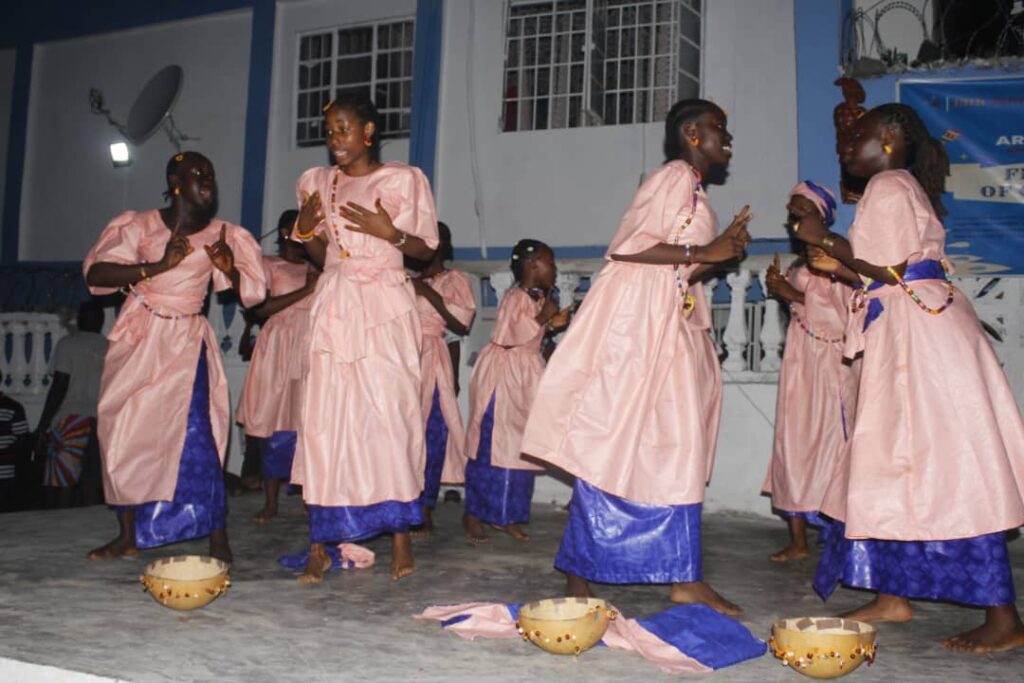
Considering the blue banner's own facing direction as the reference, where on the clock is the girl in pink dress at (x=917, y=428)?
The girl in pink dress is roughly at 12 o'clock from the blue banner.

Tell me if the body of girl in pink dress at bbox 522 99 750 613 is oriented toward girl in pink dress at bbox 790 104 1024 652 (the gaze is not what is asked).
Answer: yes

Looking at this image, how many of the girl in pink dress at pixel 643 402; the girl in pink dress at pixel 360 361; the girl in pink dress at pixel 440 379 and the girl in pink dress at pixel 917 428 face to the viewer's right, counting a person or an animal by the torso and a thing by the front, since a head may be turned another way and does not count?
1

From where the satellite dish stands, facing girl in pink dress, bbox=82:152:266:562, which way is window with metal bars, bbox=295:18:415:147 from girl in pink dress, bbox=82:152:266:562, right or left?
left

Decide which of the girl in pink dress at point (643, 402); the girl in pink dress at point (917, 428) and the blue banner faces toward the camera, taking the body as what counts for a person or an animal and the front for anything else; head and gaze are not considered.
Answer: the blue banner

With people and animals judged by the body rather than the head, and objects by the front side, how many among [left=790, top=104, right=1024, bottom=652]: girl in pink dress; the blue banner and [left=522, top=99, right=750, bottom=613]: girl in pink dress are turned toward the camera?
1

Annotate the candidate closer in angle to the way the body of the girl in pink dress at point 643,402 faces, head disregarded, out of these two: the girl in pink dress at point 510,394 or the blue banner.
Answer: the blue banner

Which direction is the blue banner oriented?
toward the camera

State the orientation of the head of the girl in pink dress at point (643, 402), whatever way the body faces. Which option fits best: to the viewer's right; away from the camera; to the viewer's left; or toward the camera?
to the viewer's right

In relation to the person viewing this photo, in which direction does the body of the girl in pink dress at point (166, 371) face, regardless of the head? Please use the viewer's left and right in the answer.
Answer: facing the viewer and to the right of the viewer

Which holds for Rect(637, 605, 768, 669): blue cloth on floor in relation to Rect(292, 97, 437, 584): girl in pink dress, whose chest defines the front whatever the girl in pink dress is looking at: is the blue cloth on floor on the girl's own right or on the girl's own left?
on the girl's own left

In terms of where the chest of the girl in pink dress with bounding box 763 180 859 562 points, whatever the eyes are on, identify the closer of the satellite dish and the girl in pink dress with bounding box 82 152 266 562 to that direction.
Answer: the girl in pink dress

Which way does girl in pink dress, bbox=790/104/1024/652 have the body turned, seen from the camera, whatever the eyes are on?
to the viewer's left

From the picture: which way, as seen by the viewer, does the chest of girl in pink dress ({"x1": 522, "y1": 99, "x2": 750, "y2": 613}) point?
to the viewer's right

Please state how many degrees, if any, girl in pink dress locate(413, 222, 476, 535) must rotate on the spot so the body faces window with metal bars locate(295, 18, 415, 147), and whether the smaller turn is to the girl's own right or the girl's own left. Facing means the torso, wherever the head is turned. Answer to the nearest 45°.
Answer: approximately 135° to the girl's own right
